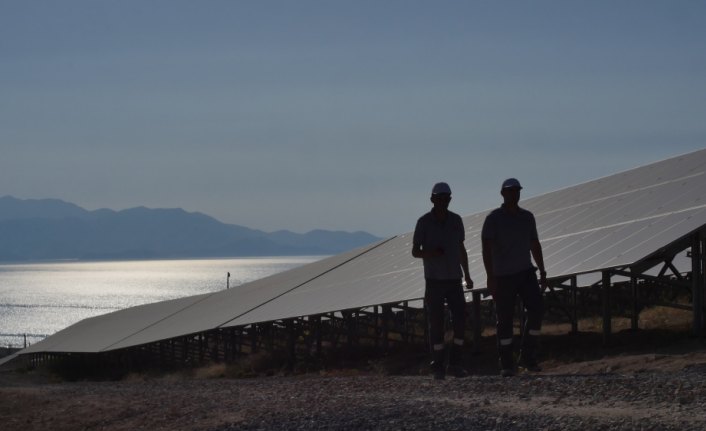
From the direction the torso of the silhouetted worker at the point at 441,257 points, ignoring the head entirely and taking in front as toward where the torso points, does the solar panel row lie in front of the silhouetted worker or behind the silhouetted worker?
behind

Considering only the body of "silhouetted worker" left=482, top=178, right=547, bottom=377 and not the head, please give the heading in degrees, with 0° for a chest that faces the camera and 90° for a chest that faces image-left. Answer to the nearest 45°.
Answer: approximately 0°

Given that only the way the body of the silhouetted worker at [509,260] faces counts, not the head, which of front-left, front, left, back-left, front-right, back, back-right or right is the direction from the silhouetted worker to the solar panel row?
back

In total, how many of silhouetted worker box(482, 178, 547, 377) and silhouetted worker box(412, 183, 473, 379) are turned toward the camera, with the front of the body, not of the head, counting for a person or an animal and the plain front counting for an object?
2

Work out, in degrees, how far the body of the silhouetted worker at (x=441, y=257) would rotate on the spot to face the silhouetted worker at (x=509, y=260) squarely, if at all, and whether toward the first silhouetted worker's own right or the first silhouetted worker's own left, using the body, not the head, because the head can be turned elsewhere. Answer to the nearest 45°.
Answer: approximately 90° to the first silhouetted worker's own left

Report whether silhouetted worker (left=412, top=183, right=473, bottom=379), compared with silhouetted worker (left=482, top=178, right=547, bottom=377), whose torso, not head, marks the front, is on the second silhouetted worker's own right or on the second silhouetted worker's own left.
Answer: on the second silhouetted worker's own right

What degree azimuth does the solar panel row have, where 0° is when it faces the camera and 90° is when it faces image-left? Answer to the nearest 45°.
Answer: approximately 45°

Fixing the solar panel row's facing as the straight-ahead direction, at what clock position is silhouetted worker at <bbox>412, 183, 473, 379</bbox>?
The silhouetted worker is roughly at 11 o'clock from the solar panel row.
